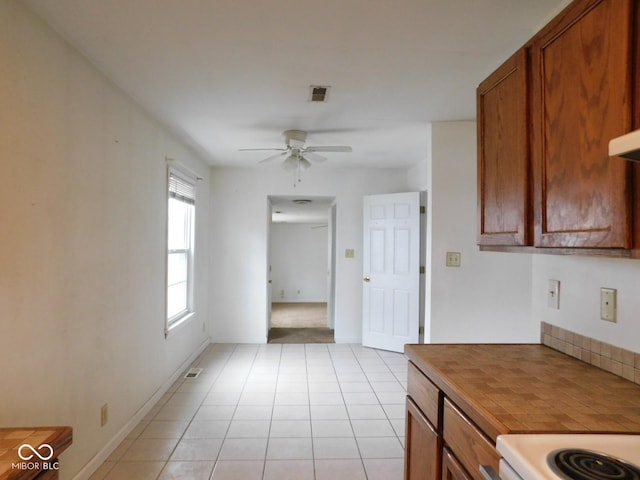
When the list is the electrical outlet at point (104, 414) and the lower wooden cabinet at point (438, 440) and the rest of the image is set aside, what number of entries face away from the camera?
0

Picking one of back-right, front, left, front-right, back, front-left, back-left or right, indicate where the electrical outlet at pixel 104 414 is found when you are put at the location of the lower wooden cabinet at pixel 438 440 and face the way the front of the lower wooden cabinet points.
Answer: front-right

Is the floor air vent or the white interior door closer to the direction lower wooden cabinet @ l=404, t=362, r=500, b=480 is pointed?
the floor air vent

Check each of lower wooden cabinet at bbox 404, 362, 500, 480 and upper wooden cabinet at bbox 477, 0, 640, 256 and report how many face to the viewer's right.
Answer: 0

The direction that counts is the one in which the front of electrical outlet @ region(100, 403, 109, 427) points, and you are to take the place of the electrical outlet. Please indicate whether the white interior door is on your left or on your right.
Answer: on your left

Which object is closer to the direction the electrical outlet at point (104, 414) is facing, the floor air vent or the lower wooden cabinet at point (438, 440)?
the lower wooden cabinet

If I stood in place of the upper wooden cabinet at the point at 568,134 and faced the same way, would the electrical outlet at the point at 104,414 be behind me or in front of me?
in front

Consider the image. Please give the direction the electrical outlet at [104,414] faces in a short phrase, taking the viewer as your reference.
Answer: facing the viewer and to the right of the viewer

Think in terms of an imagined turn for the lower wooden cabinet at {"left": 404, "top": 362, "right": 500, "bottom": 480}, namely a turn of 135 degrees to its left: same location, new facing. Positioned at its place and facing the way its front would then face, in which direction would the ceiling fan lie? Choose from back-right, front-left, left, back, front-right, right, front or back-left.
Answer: back-left

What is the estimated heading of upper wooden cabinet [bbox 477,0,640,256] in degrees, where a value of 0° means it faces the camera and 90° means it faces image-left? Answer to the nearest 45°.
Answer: approximately 45°

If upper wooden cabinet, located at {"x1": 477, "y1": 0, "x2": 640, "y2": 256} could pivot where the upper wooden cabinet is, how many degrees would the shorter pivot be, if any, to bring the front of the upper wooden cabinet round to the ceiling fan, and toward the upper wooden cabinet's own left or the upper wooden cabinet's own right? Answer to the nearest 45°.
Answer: approximately 90° to the upper wooden cabinet's own right

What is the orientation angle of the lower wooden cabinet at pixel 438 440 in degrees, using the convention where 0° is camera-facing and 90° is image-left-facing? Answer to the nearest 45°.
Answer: approximately 45°
